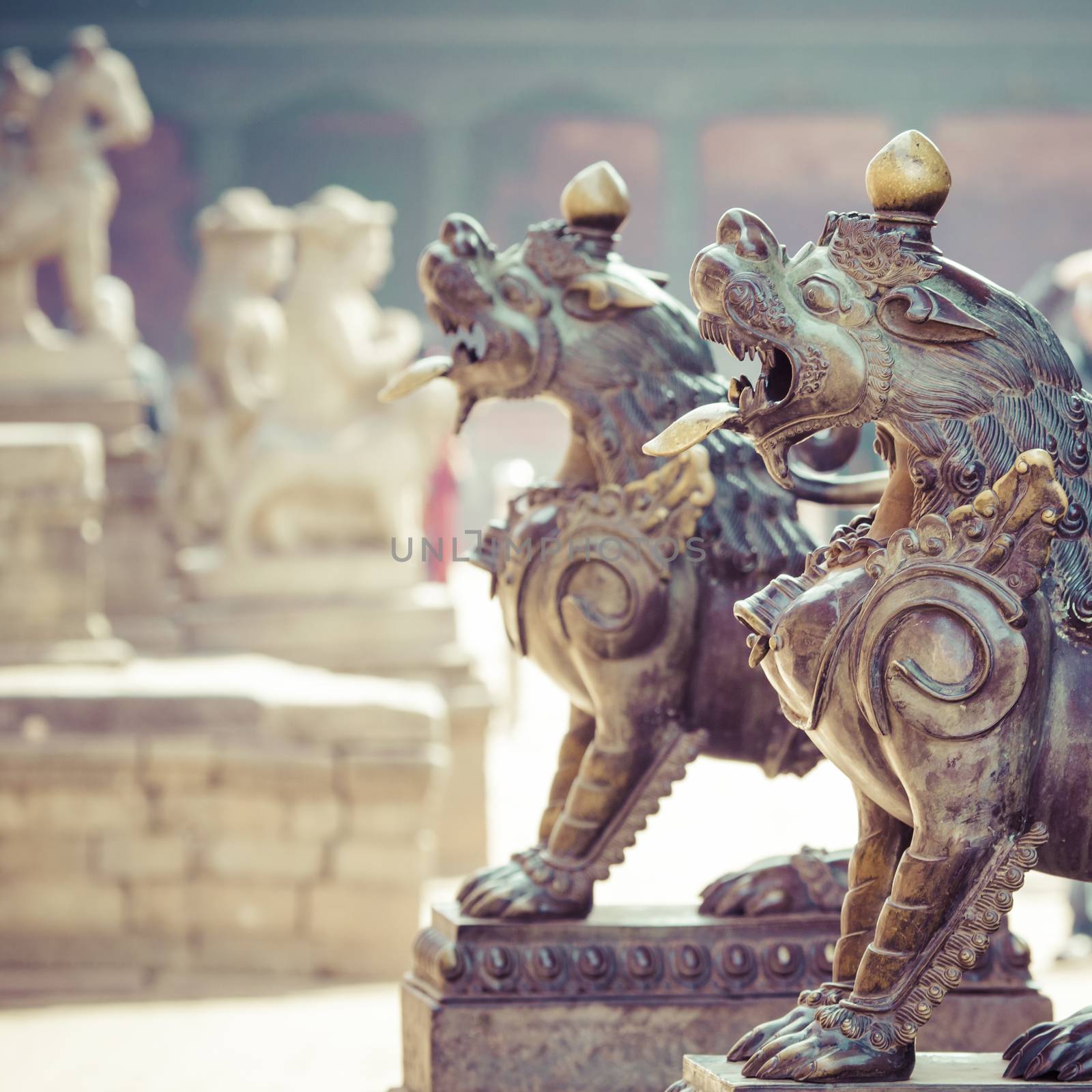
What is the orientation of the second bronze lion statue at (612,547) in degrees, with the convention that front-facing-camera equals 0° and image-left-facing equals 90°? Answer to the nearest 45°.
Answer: approximately 90°

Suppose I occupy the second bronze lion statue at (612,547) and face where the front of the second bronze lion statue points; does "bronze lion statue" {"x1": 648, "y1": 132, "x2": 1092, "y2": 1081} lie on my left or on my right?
on my left

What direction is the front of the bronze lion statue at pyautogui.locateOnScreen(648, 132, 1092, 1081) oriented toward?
to the viewer's left

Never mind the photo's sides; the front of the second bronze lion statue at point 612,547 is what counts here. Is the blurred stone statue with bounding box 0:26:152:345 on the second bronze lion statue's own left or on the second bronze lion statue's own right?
on the second bronze lion statue's own right
